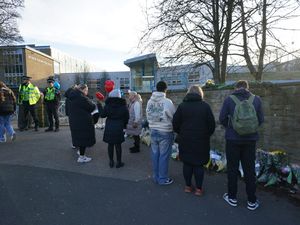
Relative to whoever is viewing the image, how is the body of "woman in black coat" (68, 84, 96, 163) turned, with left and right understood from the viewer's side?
facing to the right of the viewer

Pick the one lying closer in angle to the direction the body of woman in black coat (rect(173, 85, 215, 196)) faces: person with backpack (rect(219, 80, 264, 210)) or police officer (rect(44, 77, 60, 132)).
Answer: the police officer

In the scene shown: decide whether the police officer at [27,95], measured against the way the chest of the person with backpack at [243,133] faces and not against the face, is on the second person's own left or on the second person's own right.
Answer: on the second person's own left

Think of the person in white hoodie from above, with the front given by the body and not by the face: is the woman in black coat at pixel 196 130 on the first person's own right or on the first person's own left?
on the first person's own right

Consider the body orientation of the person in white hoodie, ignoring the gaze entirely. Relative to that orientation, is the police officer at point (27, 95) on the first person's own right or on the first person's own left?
on the first person's own left

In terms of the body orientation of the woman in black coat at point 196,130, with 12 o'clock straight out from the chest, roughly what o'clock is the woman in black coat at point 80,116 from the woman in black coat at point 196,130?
the woman in black coat at point 80,116 is roughly at 10 o'clock from the woman in black coat at point 196,130.

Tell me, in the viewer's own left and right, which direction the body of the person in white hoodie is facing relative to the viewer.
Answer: facing away from the viewer and to the right of the viewer

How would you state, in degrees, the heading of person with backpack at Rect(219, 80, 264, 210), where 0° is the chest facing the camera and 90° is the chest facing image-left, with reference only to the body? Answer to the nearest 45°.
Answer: approximately 180°

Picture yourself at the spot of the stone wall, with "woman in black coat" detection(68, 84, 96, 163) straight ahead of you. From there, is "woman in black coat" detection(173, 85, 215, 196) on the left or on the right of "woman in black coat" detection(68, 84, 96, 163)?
left

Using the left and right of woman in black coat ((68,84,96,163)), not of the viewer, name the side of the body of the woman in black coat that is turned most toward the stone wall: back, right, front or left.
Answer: front

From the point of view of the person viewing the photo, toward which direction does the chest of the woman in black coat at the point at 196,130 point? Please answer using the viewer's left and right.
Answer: facing away from the viewer

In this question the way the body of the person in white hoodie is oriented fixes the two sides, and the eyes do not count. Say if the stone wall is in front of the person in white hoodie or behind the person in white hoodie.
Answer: in front

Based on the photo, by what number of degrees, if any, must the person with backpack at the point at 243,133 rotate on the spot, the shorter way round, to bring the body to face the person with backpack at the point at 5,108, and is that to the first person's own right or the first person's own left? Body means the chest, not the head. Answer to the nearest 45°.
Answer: approximately 90° to the first person's own left
